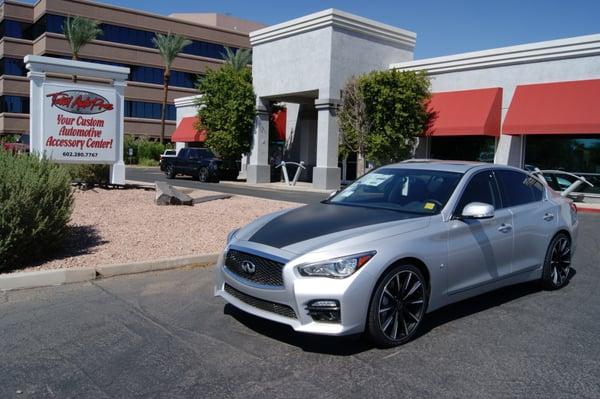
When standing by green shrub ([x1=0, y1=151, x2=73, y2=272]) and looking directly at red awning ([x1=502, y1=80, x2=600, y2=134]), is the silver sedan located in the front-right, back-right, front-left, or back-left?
front-right

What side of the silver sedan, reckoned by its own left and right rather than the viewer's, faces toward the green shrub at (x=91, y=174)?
right

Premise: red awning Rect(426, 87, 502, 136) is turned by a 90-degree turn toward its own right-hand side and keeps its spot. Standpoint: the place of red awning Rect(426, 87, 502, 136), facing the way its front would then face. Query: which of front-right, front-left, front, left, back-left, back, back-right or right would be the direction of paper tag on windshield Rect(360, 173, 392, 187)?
back-left

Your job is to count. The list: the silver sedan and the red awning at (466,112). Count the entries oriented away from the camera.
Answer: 0

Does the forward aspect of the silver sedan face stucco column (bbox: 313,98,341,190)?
no

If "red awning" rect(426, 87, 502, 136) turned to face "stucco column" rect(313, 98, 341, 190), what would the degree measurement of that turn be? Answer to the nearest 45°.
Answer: approximately 45° to its right

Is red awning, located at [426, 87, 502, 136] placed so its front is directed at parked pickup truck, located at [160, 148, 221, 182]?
no

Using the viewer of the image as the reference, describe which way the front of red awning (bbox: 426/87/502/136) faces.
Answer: facing the viewer and to the left of the viewer

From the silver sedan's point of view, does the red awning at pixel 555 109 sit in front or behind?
behind

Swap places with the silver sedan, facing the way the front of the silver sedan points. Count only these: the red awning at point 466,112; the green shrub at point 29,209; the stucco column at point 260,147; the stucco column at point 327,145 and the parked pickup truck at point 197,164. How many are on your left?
0

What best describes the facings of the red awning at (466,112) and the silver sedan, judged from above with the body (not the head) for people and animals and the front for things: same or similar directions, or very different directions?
same or similar directions

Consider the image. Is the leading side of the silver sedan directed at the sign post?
no

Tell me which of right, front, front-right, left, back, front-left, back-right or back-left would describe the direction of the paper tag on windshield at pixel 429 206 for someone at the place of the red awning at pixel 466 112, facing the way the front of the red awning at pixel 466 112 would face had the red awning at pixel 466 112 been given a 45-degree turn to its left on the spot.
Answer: front

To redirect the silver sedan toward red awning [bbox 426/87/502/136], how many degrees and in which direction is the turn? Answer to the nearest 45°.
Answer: approximately 135° to its right

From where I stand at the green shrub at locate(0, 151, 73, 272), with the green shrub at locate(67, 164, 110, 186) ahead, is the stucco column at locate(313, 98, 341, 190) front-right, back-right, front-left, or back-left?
front-right

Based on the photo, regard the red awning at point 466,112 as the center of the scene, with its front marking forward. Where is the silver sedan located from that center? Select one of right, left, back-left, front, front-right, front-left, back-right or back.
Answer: front-left
